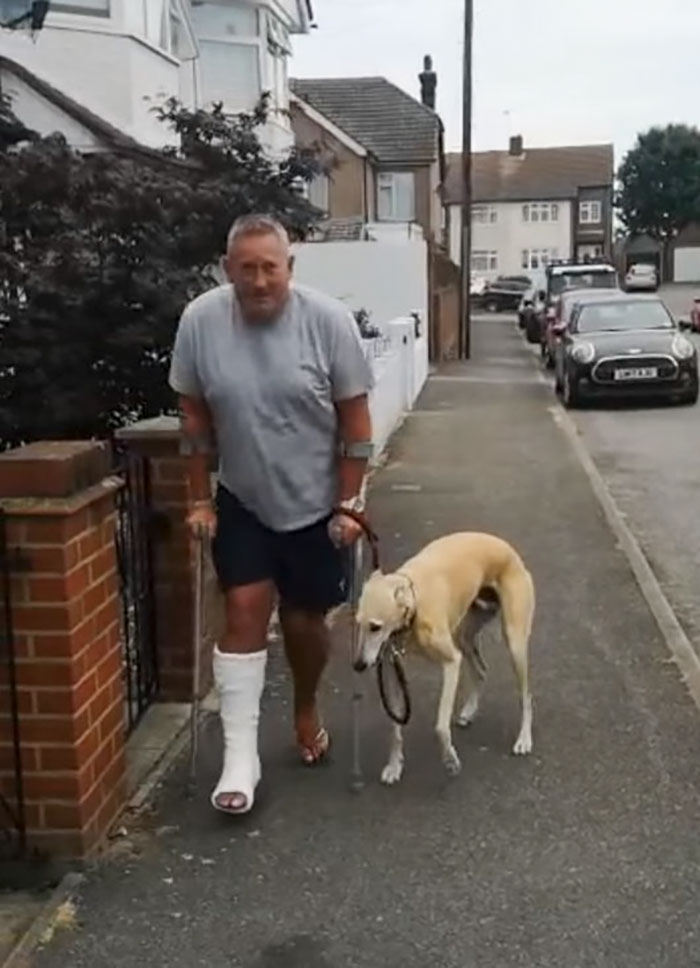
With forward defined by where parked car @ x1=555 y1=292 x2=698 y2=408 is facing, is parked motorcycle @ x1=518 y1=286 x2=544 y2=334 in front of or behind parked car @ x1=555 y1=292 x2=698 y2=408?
behind

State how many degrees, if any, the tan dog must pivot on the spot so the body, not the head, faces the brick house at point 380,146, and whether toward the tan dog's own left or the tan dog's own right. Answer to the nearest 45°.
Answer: approximately 135° to the tan dog's own right

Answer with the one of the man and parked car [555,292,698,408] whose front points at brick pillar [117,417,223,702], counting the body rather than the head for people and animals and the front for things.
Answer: the parked car

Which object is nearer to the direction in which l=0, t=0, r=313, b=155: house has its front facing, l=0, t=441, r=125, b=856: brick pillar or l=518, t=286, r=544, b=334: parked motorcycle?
the brick pillar

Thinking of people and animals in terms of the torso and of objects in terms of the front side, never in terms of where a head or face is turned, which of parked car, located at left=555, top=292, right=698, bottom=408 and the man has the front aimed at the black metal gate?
the parked car

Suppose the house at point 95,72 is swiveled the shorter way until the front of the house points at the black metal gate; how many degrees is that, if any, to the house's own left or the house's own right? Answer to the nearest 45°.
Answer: approximately 45° to the house's own right

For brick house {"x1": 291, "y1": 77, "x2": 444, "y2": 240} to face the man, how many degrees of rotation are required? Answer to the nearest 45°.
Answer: approximately 45° to its right

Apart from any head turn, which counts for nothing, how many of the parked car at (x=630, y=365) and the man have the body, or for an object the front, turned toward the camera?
2

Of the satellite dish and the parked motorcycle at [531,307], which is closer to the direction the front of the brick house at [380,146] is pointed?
the parked motorcycle

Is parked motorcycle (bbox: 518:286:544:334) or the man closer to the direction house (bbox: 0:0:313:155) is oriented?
the man

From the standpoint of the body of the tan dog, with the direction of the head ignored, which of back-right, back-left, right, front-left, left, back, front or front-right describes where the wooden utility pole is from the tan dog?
back-right

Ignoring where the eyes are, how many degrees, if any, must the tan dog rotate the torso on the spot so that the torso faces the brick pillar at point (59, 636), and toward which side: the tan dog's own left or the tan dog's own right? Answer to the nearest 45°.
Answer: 0° — it already faces it

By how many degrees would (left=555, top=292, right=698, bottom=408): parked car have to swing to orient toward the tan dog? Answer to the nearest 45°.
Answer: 0° — it already faces it

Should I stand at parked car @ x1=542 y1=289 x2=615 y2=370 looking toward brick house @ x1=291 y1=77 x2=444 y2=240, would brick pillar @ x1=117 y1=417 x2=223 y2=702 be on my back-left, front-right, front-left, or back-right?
back-left

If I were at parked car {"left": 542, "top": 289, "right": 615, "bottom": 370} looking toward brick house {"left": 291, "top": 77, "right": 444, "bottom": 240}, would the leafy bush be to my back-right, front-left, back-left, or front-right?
back-left
